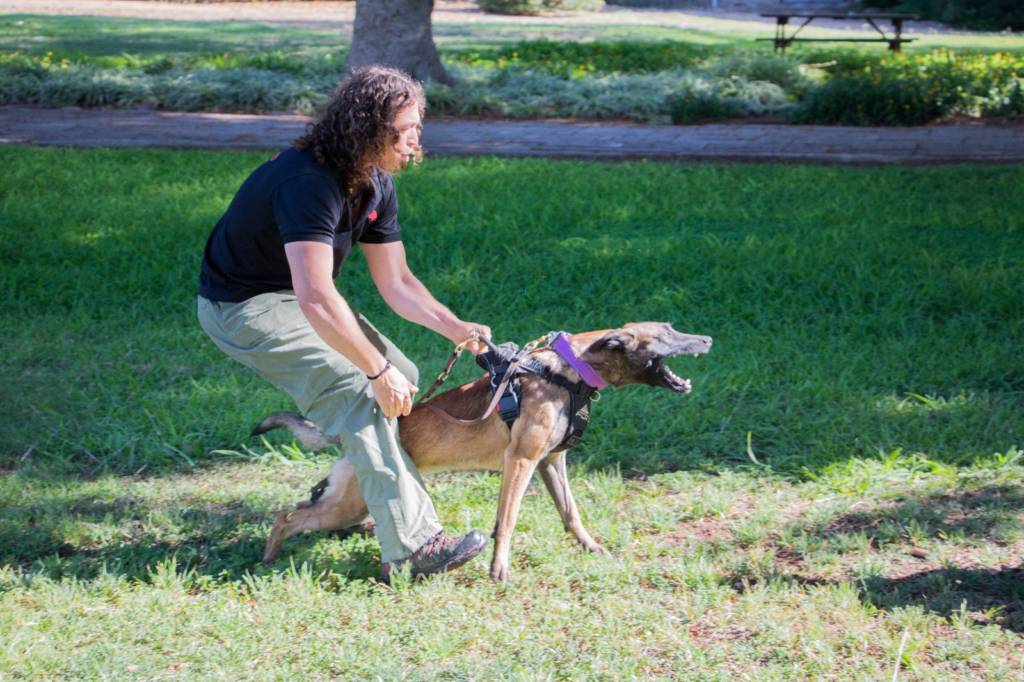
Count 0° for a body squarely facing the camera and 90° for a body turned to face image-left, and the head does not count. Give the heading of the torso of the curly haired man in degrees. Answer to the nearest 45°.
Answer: approximately 270°

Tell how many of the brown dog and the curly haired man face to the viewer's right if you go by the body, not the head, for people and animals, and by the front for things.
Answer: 2

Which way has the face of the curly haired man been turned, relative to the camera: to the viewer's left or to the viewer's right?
to the viewer's right

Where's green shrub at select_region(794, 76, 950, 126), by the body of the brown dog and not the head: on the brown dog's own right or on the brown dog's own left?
on the brown dog's own left

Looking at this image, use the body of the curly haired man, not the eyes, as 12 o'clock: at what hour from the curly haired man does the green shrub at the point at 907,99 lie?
The green shrub is roughly at 10 o'clock from the curly haired man.

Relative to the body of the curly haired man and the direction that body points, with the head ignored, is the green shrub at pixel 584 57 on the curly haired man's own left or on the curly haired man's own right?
on the curly haired man's own left

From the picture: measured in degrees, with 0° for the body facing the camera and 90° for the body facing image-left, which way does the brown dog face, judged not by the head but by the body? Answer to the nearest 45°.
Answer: approximately 270°

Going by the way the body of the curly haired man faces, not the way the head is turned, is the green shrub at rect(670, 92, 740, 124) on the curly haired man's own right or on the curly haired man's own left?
on the curly haired man's own left

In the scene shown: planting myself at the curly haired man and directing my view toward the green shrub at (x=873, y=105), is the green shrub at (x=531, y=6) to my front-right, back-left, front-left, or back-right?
front-left

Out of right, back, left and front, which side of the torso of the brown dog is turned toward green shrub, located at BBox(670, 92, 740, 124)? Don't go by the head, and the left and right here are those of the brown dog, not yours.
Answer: left

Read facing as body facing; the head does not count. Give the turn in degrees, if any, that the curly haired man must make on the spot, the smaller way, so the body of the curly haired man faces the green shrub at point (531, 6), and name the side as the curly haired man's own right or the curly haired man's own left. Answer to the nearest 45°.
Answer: approximately 90° to the curly haired man's own left

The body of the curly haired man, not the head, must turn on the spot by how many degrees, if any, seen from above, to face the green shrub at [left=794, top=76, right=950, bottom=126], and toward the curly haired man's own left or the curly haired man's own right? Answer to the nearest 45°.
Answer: approximately 45° to the curly haired man's own left

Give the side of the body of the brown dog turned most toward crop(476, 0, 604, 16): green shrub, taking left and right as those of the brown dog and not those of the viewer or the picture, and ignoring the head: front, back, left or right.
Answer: left
